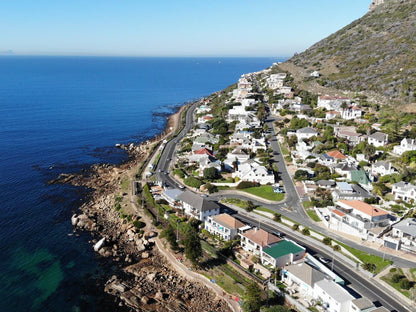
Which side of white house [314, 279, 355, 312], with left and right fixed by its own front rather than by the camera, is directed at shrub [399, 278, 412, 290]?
front

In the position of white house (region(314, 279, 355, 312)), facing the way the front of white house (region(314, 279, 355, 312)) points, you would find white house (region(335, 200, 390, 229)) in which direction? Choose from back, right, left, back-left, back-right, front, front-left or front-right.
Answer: front

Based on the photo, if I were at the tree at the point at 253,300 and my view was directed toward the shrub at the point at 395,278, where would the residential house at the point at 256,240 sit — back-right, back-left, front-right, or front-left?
front-left

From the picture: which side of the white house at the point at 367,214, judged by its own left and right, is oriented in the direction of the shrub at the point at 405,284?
left

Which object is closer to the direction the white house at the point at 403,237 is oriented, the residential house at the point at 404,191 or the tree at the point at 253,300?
the tree

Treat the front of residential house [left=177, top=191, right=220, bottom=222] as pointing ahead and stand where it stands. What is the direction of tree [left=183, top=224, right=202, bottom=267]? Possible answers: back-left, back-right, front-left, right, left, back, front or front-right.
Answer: front-left

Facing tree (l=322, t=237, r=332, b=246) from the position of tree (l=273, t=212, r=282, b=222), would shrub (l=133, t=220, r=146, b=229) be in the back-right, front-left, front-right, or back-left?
back-right

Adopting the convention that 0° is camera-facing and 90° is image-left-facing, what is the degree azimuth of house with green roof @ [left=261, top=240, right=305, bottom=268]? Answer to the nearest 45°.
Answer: approximately 45°

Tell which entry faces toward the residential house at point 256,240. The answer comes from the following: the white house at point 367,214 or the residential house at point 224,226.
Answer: the white house

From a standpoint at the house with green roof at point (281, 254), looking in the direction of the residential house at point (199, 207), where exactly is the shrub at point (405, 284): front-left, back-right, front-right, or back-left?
back-right

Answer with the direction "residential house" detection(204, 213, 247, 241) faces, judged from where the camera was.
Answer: facing the viewer and to the left of the viewer
